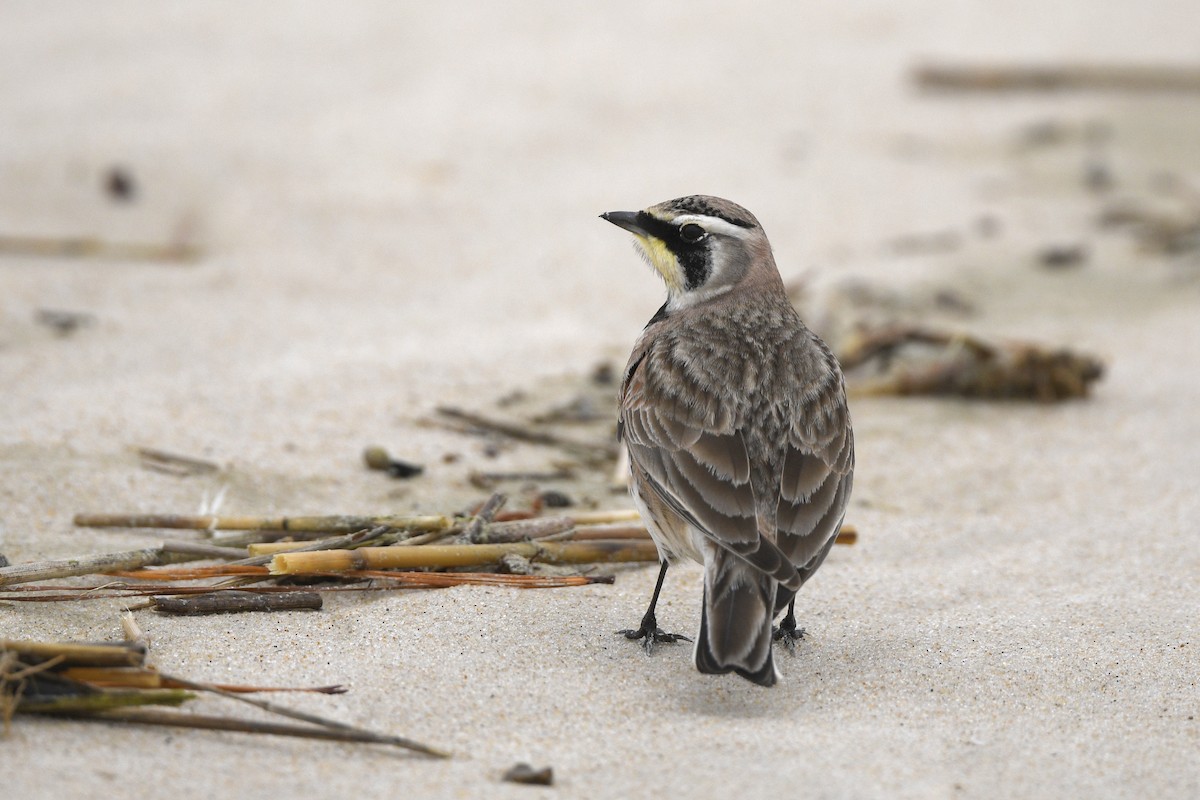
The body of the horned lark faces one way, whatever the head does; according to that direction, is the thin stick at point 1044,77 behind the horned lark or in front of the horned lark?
in front

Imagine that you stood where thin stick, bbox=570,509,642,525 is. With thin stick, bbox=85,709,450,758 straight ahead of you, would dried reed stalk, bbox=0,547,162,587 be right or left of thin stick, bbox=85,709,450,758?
right

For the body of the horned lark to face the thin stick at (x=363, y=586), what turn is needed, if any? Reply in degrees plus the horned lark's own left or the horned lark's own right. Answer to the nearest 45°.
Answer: approximately 90° to the horned lark's own left

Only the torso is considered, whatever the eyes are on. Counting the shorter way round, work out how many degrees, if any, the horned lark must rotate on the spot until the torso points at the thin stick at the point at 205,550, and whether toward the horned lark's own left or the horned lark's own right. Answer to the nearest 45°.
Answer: approximately 90° to the horned lark's own left

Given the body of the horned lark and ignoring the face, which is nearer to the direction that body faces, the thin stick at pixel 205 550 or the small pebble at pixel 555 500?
the small pebble

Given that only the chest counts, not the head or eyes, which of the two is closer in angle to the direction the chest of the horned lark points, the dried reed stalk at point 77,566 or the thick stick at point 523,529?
the thick stick

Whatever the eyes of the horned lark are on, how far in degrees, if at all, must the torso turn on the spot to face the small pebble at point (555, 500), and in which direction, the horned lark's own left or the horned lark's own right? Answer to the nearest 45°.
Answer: approximately 45° to the horned lark's own left

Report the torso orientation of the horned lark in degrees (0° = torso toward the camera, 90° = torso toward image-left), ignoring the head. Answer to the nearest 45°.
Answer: approximately 180°

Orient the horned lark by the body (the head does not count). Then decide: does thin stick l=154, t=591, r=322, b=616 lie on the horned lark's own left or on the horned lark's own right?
on the horned lark's own left

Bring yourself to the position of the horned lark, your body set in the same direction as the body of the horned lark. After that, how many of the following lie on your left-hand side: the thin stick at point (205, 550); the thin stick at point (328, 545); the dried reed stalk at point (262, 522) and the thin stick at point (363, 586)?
4

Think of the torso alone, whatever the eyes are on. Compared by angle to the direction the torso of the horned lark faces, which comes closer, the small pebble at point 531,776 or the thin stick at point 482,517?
the thin stick

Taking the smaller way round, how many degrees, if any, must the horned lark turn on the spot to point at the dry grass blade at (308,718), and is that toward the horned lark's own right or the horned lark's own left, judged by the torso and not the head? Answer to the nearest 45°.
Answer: approximately 135° to the horned lark's own left
